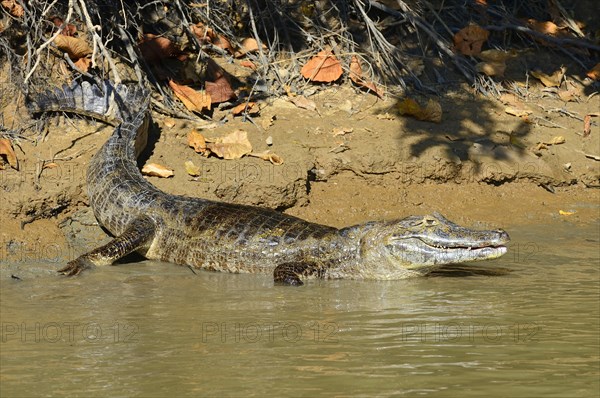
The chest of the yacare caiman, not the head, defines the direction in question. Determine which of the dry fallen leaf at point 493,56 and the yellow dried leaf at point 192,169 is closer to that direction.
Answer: the dry fallen leaf

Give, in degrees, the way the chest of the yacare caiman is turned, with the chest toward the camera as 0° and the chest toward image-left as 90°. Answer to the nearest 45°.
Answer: approximately 270°

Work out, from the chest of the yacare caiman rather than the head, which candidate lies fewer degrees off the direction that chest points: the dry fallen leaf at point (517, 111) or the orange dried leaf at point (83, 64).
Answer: the dry fallen leaf

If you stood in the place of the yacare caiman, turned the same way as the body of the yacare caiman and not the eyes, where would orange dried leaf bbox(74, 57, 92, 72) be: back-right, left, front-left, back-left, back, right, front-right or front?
back-left

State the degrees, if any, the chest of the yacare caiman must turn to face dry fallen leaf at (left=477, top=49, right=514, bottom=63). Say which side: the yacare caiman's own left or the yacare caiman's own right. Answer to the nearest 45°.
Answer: approximately 45° to the yacare caiman's own left

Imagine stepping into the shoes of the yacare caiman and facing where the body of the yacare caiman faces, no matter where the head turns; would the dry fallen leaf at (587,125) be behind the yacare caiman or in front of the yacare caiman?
in front

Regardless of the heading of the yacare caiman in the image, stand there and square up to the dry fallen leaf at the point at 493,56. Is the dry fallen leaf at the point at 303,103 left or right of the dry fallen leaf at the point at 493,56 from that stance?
left

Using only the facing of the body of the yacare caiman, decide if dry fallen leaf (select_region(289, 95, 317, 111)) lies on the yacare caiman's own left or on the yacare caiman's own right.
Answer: on the yacare caiman's own left

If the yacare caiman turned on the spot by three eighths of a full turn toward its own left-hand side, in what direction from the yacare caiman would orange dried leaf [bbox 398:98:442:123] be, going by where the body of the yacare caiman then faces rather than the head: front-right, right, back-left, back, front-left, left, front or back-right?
right

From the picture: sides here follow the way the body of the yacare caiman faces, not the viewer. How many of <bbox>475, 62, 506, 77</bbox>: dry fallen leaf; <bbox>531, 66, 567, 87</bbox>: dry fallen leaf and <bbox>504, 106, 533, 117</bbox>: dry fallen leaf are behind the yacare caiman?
0
